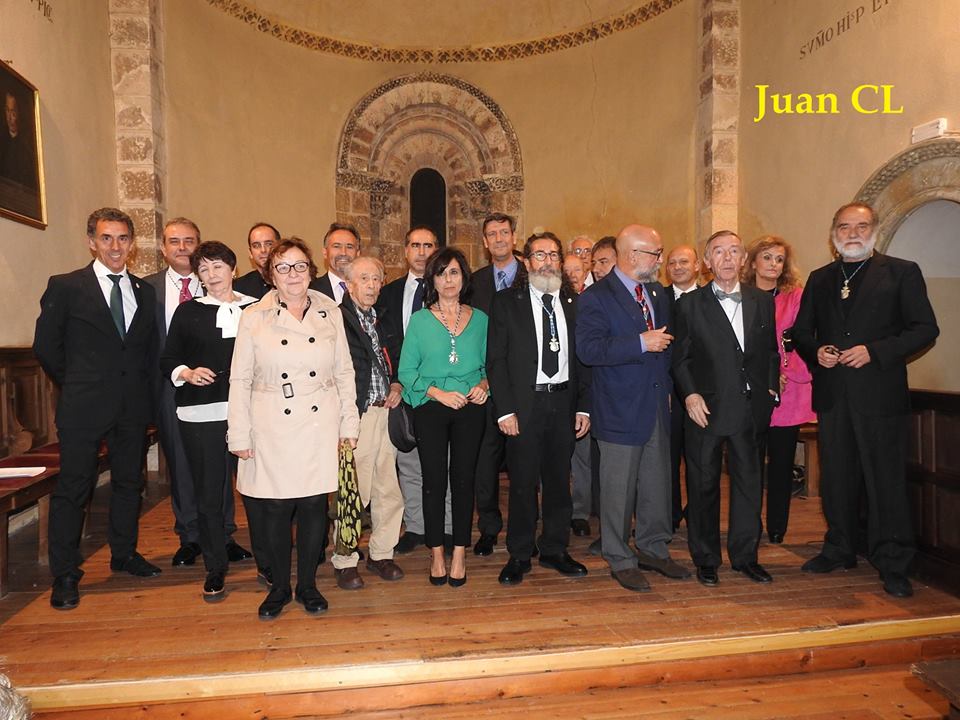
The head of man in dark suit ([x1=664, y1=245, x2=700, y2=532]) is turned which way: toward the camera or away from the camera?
toward the camera

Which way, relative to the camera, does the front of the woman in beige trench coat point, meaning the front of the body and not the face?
toward the camera

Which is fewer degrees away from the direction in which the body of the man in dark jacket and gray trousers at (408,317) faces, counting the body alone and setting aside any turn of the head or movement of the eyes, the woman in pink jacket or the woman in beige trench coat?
the woman in beige trench coat

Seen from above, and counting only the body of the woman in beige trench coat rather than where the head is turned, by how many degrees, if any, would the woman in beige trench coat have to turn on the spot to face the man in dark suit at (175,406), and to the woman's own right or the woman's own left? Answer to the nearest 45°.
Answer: approximately 135° to the woman's own right

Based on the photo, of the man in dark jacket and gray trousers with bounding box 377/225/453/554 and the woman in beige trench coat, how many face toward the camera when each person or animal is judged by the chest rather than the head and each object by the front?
2

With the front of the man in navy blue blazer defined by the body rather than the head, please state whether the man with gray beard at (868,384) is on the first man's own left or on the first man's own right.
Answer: on the first man's own left

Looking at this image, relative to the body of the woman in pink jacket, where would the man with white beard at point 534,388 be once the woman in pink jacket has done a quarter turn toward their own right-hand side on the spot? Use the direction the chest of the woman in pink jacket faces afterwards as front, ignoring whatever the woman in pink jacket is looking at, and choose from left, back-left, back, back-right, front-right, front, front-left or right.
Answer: front-left

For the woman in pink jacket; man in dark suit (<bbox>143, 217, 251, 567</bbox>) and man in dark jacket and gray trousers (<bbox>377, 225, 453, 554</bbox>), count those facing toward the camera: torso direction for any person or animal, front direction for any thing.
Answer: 3

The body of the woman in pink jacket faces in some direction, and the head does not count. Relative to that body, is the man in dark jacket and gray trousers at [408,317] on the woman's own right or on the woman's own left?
on the woman's own right

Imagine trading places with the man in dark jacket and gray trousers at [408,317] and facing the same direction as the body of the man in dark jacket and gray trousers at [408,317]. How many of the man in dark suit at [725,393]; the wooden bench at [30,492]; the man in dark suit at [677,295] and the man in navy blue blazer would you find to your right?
1

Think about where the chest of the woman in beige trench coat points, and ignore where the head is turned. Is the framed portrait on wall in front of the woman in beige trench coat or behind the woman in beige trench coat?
behind

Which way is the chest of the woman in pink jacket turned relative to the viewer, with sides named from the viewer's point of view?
facing the viewer

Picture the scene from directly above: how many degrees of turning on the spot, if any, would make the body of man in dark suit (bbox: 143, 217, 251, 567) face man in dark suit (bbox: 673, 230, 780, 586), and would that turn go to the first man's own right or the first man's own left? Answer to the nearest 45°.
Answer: approximately 45° to the first man's own left
